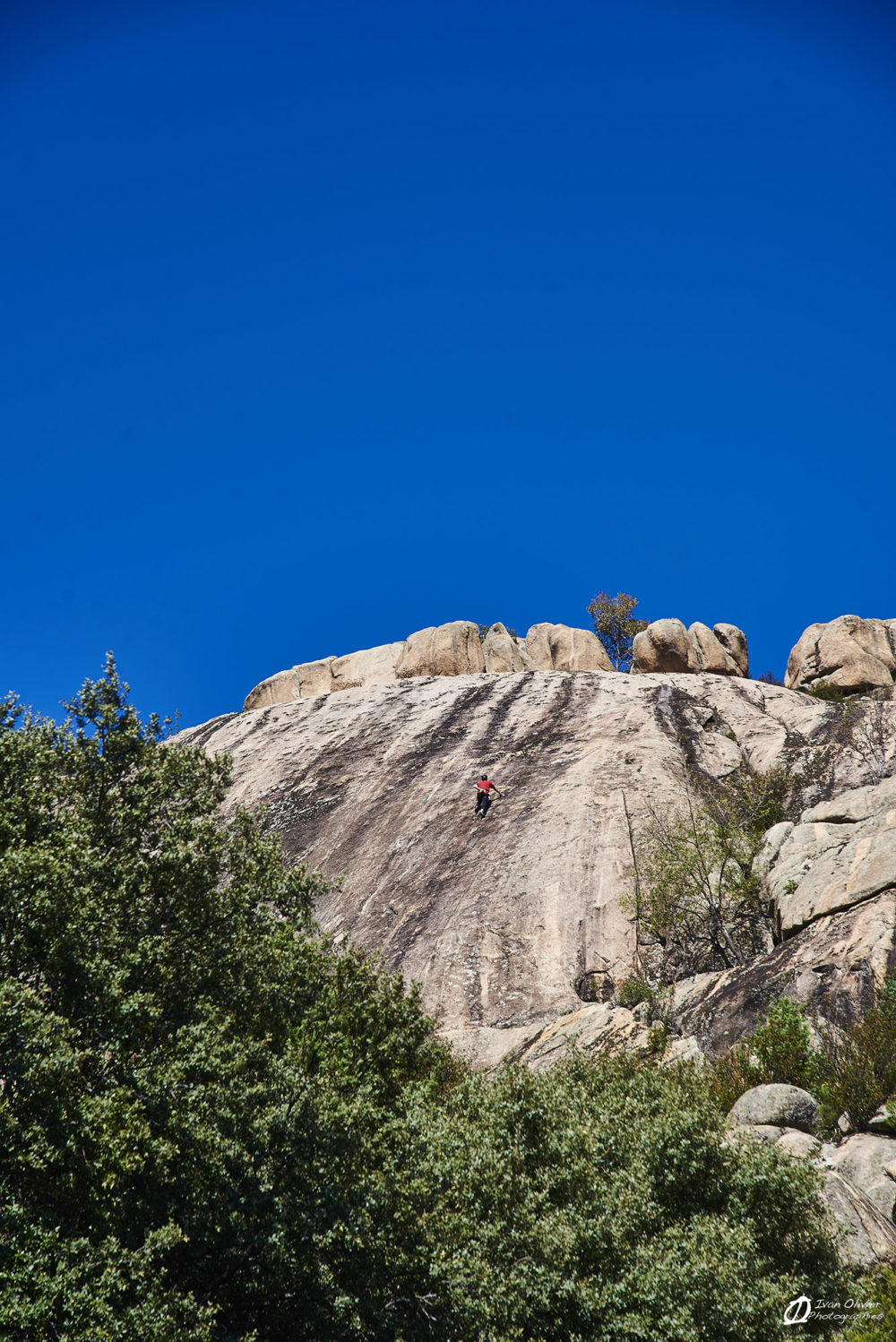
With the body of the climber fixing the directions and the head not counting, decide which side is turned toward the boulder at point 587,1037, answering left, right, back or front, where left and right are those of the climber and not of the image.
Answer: back

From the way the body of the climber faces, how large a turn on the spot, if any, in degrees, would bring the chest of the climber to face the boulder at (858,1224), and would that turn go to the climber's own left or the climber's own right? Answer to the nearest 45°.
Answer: approximately 180°

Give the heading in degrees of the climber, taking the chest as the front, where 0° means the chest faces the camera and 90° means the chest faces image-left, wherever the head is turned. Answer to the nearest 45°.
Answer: approximately 180°

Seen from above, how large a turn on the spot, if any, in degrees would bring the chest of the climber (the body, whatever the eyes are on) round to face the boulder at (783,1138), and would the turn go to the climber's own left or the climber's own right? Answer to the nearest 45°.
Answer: approximately 180°

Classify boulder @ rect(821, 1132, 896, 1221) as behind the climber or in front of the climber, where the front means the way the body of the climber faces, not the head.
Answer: behind

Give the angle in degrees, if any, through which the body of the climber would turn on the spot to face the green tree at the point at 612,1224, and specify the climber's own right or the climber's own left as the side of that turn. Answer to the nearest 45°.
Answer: approximately 180°
